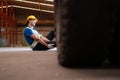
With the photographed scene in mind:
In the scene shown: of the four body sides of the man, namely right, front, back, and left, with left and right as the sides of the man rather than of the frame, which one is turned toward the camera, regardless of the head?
right

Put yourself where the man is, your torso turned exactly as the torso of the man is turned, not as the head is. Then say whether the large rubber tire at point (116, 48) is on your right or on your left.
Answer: on your right

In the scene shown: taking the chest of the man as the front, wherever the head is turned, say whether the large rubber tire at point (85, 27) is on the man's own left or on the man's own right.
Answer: on the man's own right
